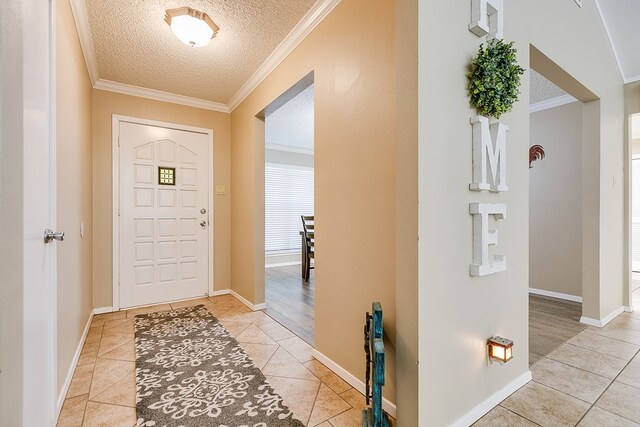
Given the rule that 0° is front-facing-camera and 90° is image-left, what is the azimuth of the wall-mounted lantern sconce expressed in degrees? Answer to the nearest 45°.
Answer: approximately 315°

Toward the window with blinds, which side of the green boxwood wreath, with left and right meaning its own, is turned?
back

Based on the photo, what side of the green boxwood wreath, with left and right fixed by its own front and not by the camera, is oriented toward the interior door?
right

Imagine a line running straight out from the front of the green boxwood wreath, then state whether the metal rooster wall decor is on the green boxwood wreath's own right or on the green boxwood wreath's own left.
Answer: on the green boxwood wreath's own left

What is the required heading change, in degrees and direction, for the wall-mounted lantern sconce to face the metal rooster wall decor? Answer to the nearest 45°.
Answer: approximately 135° to its left

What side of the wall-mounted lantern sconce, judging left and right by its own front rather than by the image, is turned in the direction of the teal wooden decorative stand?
right

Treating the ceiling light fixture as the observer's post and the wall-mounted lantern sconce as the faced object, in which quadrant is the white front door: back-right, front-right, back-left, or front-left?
back-left
